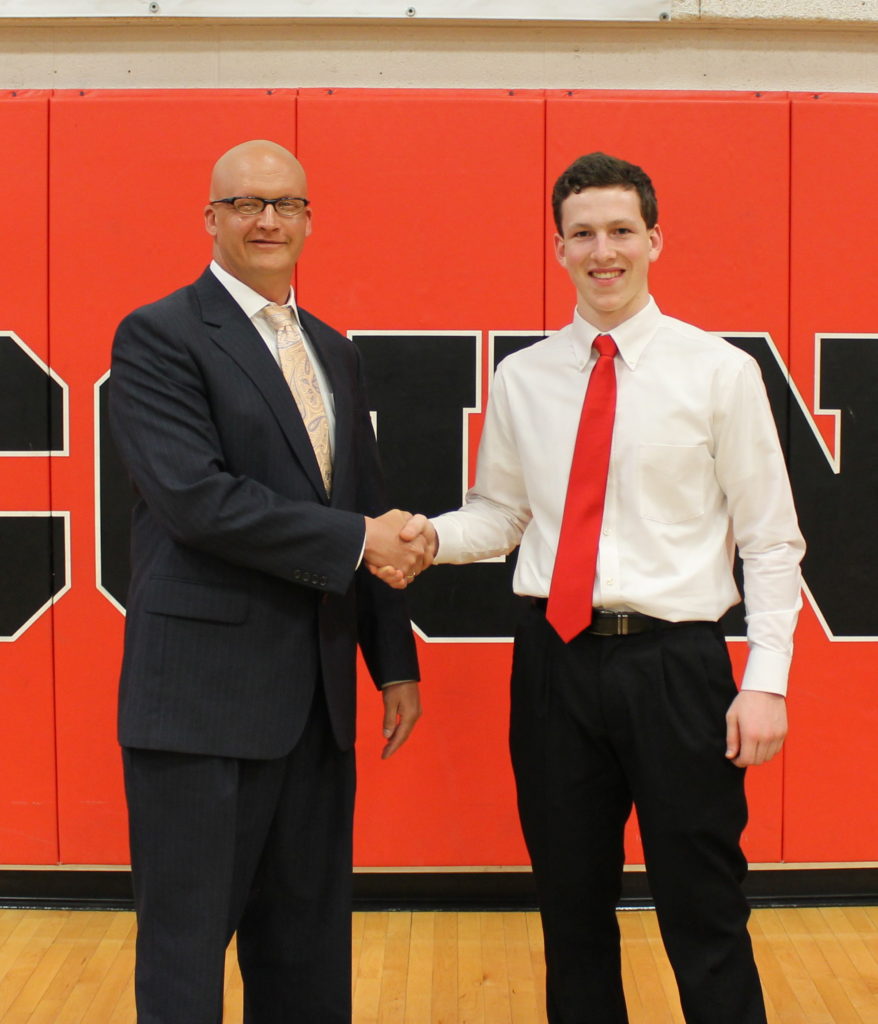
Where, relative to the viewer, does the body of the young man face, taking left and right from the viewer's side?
facing the viewer

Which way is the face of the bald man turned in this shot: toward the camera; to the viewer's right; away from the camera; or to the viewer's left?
toward the camera

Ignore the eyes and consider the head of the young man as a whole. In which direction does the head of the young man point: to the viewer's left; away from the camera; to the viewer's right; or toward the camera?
toward the camera

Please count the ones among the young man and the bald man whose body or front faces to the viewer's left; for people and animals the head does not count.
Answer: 0

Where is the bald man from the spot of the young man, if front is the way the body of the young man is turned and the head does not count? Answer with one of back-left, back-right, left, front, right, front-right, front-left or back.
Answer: right

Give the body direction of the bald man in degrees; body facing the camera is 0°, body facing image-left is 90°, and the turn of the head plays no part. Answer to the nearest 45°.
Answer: approximately 315°

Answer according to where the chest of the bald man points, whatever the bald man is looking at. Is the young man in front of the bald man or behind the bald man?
in front
